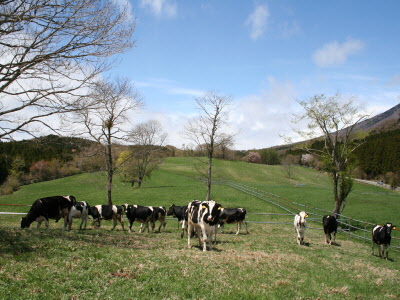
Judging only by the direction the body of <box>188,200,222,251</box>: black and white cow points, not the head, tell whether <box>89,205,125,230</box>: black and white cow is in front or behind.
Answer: behind

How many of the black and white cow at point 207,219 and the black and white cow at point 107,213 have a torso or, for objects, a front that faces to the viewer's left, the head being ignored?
1

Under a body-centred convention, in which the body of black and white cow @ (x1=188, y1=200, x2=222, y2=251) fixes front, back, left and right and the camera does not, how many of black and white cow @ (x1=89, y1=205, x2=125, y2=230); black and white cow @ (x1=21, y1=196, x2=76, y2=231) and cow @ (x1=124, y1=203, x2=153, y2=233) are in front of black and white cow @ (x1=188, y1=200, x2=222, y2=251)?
0

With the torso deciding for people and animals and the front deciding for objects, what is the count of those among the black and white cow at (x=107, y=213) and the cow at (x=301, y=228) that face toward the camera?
1

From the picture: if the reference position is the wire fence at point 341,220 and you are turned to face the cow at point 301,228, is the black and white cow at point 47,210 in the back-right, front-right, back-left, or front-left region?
front-right

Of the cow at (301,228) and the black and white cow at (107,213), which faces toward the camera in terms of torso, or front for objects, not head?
the cow

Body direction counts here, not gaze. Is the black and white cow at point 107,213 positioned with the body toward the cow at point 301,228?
no

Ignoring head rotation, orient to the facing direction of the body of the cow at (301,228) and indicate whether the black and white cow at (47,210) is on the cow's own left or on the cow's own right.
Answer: on the cow's own right

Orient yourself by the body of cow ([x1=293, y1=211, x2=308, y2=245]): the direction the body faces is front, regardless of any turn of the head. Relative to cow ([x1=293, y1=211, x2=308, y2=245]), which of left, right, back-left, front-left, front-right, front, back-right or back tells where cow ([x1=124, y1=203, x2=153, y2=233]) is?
right

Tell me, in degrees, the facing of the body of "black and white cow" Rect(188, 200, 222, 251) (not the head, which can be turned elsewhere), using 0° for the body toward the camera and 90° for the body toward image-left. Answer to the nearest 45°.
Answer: approximately 315°

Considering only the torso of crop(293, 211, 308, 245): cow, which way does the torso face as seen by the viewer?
toward the camera

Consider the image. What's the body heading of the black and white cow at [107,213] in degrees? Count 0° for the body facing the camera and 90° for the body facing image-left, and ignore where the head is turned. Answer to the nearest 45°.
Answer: approximately 90°

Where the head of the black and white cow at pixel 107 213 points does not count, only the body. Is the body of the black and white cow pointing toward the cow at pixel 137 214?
no

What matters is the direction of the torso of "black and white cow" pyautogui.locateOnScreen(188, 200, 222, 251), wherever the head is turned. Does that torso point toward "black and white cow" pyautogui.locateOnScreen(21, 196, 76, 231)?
no

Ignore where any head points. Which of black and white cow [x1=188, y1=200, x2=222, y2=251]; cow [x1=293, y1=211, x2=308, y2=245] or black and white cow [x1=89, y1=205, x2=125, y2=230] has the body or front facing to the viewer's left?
black and white cow [x1=89, y1=205, x2=125, y2=230]

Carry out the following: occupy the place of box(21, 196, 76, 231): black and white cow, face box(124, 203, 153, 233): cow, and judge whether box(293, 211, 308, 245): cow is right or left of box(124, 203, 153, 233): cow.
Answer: right
